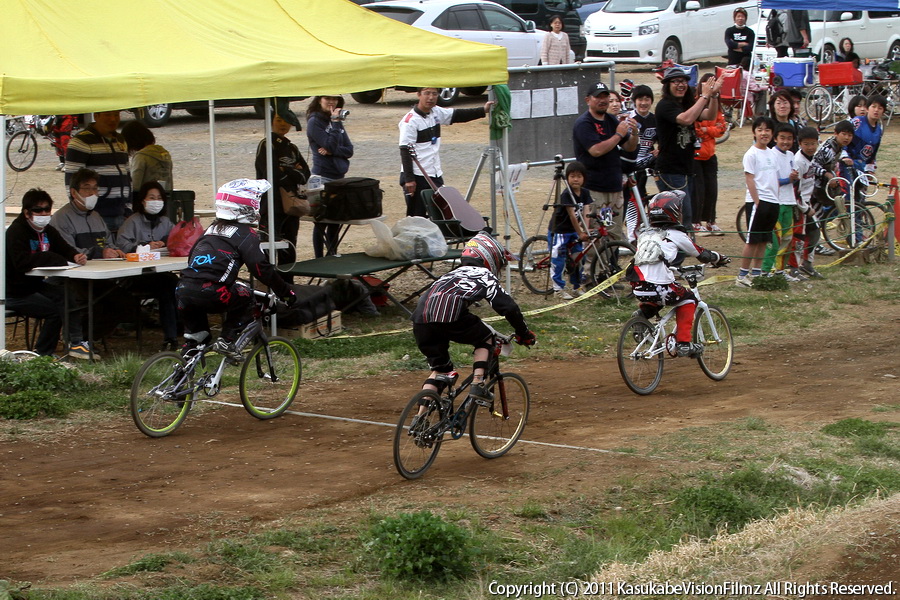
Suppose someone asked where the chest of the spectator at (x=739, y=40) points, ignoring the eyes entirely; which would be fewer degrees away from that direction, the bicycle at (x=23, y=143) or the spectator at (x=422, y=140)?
the spectator

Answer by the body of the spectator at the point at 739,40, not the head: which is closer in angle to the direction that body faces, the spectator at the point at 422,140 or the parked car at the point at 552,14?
the spectator

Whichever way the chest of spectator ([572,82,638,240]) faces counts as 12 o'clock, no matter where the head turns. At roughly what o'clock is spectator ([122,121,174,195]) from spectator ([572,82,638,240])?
spectator ([122,121,174,195]) is roughly at 4 o'clock from spectator ([572,82,638,240]).

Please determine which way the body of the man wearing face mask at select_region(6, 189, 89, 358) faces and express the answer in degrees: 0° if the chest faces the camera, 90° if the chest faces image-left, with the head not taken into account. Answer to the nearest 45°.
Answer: approximately 315°

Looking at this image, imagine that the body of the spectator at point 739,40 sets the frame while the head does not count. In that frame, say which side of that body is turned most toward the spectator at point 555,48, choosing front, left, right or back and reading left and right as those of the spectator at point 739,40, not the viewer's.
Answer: right

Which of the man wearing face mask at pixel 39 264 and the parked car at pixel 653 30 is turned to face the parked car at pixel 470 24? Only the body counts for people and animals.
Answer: the parked car at pixel 653 30

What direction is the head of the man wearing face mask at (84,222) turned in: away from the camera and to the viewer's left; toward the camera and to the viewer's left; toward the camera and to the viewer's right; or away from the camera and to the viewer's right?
toward the camera and to the viewer's right
